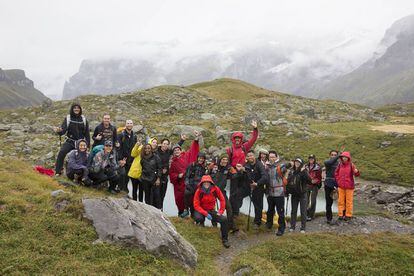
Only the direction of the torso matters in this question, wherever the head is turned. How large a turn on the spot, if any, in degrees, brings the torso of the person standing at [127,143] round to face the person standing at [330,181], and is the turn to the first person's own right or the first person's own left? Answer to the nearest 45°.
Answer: approximately 90° to the first person's own left

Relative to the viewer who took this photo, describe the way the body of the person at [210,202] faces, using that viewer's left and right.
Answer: facing the viewer

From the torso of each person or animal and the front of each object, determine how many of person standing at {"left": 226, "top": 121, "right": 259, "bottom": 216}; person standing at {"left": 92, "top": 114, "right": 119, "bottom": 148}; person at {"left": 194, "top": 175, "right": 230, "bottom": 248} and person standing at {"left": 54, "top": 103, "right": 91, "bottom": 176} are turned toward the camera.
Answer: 4

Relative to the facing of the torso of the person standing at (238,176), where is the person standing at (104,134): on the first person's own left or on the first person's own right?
on the first person's own right

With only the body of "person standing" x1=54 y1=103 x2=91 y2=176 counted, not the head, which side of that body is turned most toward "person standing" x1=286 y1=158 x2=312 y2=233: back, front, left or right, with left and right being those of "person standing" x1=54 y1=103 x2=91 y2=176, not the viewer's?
left

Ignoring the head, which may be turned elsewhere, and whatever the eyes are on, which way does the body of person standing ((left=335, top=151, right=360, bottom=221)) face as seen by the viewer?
toward the camera

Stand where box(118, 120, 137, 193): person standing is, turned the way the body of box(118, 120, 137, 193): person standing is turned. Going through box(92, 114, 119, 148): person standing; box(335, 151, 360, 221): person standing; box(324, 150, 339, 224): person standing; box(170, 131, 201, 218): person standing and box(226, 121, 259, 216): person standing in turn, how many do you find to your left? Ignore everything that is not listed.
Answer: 4

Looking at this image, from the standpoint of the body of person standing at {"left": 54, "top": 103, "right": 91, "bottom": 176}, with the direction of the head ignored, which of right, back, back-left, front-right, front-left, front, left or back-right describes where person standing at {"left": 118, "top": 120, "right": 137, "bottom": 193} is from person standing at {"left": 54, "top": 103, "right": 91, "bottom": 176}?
left

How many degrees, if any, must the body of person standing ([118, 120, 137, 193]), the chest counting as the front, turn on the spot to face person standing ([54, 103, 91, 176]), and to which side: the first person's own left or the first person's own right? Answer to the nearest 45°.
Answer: approximately 90° to the first person's own right

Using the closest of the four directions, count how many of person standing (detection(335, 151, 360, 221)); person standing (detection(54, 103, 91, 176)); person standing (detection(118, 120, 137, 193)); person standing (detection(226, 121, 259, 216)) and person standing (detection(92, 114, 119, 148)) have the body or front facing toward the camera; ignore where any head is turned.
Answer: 5

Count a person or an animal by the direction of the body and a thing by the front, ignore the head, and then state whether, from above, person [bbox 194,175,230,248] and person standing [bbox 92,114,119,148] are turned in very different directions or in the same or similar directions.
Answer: same or similar directions

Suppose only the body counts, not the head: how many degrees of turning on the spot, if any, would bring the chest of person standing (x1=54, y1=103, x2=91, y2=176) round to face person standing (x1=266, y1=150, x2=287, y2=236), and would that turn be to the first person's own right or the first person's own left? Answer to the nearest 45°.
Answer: approximately 90° to the first person's own left

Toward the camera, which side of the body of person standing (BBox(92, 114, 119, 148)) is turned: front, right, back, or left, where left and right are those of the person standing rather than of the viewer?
front

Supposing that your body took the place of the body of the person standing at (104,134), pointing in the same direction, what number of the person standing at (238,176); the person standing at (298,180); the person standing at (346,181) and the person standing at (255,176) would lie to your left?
4

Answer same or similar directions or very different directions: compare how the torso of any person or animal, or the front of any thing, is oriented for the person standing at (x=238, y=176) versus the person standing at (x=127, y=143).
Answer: same or similar directions
